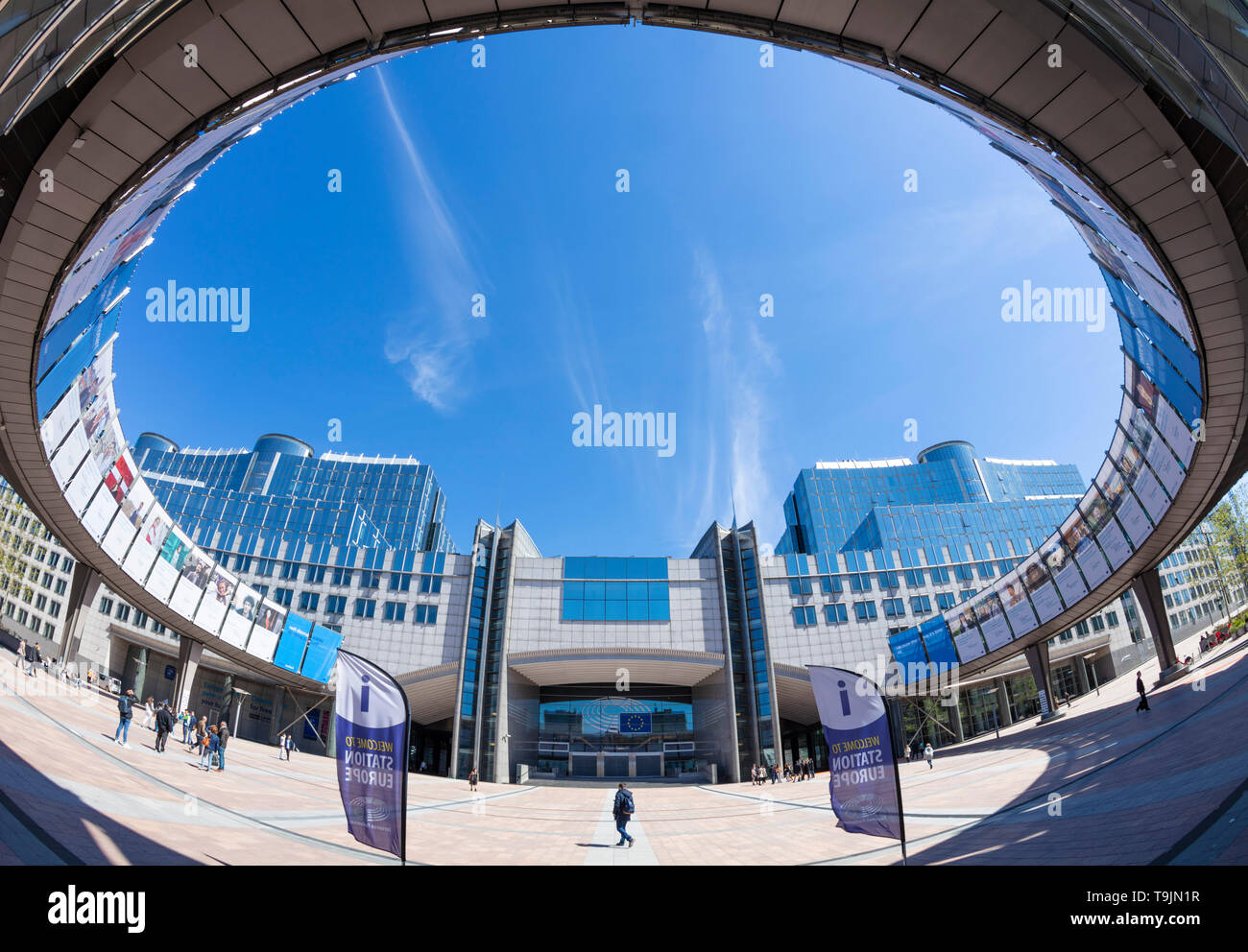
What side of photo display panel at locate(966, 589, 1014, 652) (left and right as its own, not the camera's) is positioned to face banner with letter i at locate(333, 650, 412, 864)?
front

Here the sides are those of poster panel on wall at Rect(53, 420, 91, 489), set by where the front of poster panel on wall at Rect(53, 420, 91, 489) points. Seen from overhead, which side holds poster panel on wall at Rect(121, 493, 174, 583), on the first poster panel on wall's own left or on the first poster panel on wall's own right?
on the first poster panel on wall's own left

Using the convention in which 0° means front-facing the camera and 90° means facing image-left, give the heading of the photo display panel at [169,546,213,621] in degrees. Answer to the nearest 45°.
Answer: approximately 0°

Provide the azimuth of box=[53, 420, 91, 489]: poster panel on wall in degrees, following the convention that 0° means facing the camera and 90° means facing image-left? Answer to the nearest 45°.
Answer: approximately 315°

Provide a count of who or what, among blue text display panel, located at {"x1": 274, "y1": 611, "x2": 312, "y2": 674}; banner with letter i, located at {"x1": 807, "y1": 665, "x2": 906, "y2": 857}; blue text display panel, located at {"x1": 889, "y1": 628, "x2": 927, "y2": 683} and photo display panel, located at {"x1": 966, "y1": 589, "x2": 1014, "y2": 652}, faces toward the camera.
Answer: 3

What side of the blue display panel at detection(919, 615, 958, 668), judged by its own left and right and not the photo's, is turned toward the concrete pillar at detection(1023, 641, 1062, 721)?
left

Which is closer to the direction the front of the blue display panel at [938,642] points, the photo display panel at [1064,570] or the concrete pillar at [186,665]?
the concrete pillar

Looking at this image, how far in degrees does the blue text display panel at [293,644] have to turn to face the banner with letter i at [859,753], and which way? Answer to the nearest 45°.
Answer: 0° — it already faces it

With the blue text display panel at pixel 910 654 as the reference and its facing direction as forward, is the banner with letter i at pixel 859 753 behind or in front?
in front
